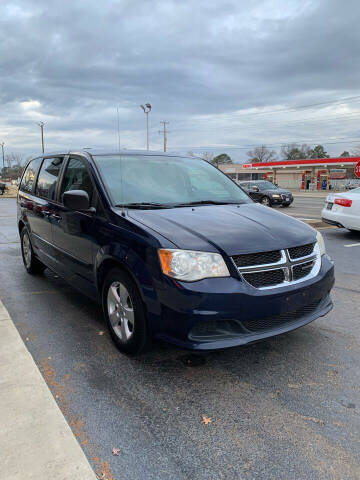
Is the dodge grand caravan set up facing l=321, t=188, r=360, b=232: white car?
no

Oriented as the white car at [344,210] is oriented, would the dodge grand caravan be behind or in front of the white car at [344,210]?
behind

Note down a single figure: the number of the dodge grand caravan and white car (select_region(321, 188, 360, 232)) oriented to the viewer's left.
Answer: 0

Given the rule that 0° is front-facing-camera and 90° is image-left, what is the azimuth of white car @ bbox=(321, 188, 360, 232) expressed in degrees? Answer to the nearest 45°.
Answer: approximately 225°

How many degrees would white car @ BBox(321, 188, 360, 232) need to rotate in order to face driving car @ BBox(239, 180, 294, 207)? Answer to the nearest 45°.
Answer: approximately 45° to its left

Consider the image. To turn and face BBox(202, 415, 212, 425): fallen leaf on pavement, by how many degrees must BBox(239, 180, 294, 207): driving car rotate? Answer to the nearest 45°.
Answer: approximately 45° to its right

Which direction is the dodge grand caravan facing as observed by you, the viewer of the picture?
facing the viewer and to the right of the viewer

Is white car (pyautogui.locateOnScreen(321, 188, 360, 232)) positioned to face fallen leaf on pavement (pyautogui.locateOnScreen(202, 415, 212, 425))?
no

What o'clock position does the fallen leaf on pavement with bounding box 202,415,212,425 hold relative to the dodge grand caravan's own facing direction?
The fallen leaf on pavement is roughly at 1 o'clock from the dodge grand caravan.

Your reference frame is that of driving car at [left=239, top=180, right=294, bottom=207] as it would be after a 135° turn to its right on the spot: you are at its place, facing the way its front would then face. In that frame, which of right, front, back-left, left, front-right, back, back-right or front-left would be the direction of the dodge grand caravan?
left

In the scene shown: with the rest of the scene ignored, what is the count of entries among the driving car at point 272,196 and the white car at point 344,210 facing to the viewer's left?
0

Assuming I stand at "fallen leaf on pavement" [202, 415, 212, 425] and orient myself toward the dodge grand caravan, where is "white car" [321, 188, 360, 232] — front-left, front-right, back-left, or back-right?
front-right
